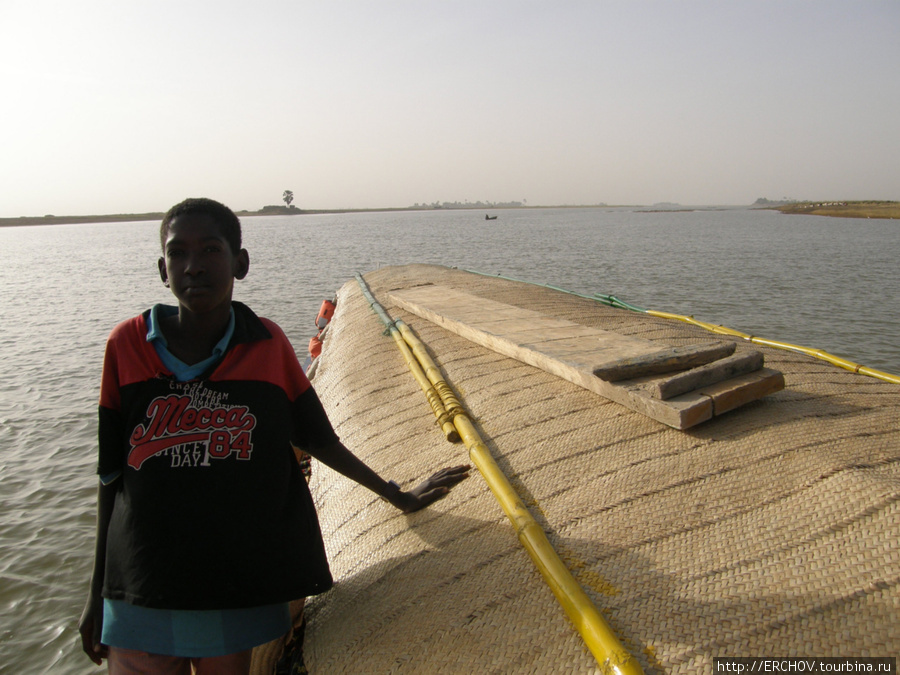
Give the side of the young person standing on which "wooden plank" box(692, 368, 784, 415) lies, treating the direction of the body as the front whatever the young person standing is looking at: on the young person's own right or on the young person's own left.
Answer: on the young person's own left

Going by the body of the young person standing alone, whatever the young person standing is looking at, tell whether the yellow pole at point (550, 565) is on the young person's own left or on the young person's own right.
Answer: on the young person's own left

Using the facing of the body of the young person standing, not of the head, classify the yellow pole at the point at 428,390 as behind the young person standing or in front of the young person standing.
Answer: behind

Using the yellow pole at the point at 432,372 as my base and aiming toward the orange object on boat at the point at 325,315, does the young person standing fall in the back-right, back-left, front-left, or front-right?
back-left

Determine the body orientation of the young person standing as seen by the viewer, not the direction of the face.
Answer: toward the camera

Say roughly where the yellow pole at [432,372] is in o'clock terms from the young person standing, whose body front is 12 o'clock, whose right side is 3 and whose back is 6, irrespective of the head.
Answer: The yellow pole is roughly at 7 o'clock from the young person standing.

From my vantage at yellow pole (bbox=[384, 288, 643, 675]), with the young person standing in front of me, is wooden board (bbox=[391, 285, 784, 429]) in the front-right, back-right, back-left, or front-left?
back-right

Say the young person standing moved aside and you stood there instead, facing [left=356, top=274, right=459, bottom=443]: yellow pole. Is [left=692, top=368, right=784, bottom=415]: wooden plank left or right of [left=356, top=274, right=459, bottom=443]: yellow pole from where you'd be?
right

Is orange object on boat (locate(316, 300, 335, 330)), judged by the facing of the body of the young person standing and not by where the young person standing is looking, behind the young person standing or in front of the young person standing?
behind

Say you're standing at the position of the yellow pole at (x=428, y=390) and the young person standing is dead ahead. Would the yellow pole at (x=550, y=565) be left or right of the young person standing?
left
